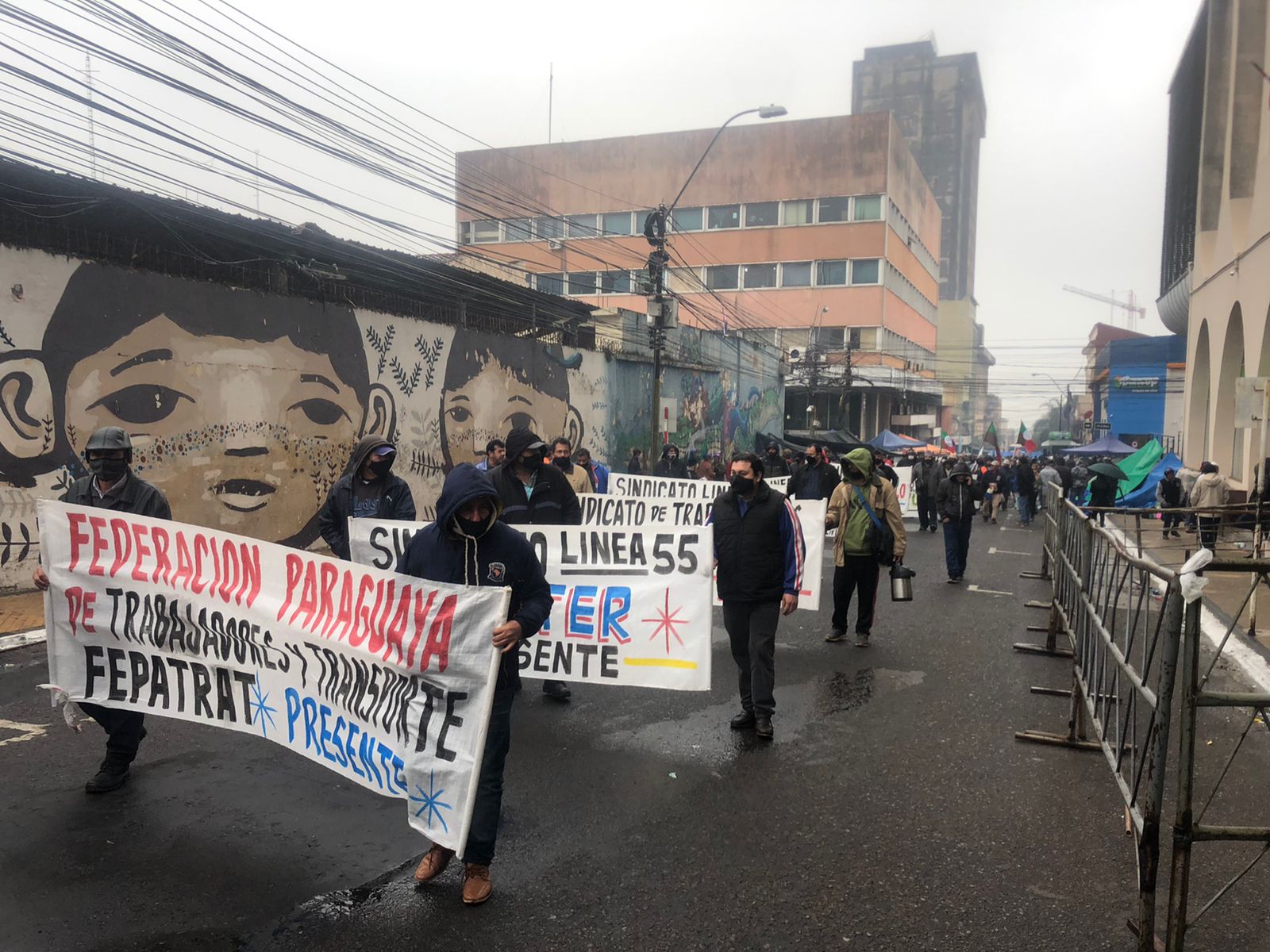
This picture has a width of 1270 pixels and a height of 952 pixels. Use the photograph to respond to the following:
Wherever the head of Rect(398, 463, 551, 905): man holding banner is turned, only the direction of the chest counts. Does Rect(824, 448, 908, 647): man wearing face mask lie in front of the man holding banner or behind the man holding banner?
behind

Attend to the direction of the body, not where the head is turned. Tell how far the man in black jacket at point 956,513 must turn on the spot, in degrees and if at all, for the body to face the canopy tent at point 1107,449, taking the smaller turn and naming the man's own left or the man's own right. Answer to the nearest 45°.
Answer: approximately 180°

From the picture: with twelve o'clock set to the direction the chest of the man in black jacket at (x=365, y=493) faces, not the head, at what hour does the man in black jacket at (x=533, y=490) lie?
the man in black jacket at (x=533, y=490) is roughly at 9 o'clock from the man in black jacket at (x=365, y=493).

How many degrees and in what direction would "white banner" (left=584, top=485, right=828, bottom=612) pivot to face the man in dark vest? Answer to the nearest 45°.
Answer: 0° — it already faces them

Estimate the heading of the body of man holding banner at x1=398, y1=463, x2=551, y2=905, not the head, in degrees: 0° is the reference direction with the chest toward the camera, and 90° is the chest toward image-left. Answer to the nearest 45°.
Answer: approximately 0°

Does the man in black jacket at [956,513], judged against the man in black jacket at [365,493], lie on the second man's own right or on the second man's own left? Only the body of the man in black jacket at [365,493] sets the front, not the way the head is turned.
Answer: on the second man's own left
